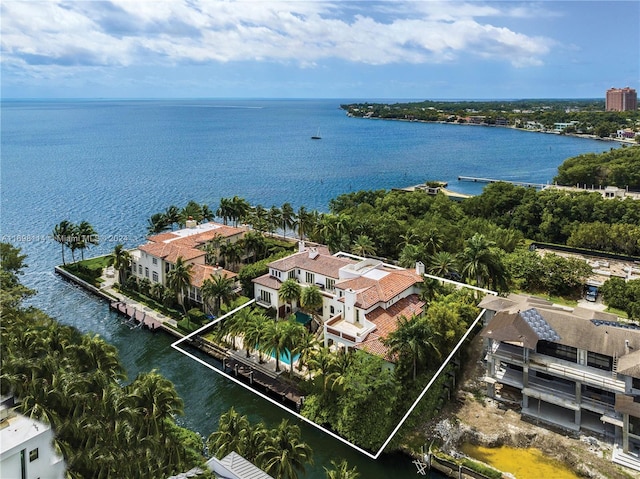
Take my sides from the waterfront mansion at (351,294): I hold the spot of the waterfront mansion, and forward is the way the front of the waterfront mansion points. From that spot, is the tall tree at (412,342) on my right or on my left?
on my left

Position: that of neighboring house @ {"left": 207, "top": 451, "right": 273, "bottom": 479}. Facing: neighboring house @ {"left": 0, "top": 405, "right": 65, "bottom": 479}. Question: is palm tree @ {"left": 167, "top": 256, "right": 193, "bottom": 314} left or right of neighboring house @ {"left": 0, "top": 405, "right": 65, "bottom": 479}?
right

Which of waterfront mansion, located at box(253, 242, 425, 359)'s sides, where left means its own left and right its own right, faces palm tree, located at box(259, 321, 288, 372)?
front

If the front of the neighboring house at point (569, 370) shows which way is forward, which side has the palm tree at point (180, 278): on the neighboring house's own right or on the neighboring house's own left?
on the neighboring house's own right

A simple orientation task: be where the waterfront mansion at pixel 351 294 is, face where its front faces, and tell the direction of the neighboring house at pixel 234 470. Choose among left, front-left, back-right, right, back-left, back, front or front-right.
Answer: front-left

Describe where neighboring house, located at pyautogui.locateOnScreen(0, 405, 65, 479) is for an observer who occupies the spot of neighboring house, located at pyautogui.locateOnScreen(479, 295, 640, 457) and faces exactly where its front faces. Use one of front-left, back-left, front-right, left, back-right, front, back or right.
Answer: front

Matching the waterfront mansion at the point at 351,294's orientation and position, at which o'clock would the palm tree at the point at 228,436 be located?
The palm tree is roughly at 11 o'clock from the waterfront mansion.

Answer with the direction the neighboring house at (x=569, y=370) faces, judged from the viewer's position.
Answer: facing the viewer and to the left of the viewer

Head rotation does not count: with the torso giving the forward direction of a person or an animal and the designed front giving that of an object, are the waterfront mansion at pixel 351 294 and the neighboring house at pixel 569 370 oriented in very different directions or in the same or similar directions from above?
same or similar directions

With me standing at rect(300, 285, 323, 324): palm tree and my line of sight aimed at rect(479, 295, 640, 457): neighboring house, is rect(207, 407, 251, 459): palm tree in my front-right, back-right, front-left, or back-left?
front-right

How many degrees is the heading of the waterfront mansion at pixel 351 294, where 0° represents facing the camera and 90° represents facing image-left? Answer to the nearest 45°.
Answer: approximately 45°

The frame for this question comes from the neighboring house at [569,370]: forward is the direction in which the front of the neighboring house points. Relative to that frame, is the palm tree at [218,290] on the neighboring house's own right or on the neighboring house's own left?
on the neighboring house's own right
